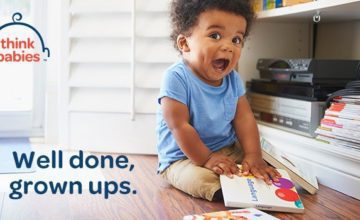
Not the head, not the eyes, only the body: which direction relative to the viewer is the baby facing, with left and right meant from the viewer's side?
facing the viewer and to the right of the viewer
